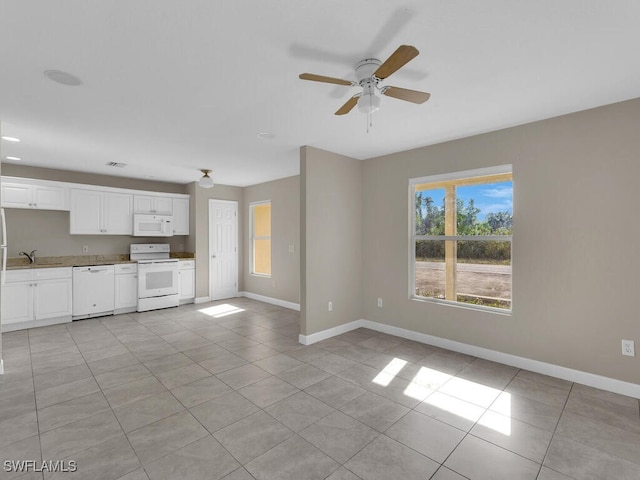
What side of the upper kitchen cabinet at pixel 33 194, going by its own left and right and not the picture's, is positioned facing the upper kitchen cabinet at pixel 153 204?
left

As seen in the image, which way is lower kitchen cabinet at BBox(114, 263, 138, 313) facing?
toward the camera

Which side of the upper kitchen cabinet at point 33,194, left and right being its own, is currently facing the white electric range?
left

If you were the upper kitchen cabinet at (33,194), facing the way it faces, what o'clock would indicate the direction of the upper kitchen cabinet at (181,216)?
the upper kitchen cabinet at (181,216) is roughly at 9 o'clock from the upper kitchen cabinet at (33,194).

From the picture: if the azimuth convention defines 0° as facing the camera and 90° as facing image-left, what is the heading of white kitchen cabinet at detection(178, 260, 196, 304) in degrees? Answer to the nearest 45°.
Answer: approximately 0°

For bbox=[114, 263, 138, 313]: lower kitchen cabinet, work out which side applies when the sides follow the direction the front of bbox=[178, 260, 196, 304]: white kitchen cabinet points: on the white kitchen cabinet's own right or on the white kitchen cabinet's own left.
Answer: on the white kitchen cabinet's own right

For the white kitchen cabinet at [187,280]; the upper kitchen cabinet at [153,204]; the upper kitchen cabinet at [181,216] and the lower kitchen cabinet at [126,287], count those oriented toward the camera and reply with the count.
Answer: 4

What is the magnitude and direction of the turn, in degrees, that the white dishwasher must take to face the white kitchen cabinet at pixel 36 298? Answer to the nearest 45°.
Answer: approximately 90° to its right

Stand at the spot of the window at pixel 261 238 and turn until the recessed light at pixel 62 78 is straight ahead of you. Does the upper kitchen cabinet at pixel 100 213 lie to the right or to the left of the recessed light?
right

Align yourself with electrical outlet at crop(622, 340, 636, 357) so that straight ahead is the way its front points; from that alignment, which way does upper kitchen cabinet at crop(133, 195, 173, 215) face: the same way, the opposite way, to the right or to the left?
to the left

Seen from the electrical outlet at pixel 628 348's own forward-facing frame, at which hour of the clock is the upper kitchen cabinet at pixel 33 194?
The upper kitchen cabinet is roughly at 2 o'clock from the electrical outlet.

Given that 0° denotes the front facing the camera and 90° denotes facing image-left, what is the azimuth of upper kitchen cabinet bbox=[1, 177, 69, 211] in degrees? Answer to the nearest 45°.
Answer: approximately 0°
